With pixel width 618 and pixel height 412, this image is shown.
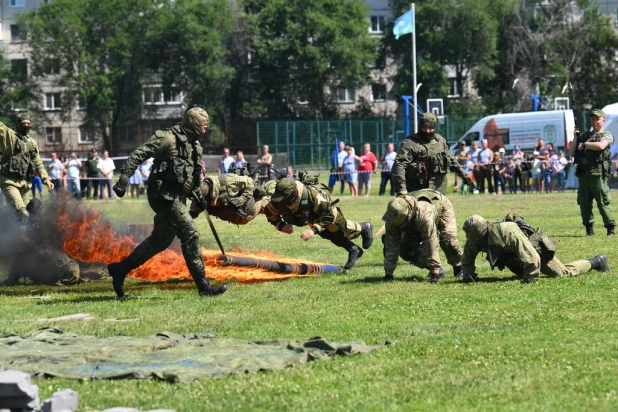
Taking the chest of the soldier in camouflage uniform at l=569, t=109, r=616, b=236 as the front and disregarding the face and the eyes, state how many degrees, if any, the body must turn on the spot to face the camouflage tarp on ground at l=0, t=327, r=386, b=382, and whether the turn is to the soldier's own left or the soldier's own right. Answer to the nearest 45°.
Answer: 0° — they already face it

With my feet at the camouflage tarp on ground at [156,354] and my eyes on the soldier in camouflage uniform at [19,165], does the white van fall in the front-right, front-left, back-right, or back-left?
front-right

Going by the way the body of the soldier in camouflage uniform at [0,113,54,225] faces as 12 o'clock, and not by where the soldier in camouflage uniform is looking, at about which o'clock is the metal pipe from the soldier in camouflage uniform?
The metal pipe is roughly at 12 o'clock from the soldier in camouflage uniform.

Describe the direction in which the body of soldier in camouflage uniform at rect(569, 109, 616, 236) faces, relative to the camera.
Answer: toward the camera

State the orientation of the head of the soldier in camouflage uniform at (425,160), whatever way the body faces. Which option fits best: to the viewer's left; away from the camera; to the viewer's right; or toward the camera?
toward the camera

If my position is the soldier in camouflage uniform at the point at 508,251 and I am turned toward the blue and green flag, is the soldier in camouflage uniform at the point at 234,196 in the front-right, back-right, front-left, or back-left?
front-left

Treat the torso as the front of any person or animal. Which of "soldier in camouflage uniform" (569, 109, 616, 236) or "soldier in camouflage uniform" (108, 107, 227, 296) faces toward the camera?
"soldier in camouflage uniform" (569, 109, 616, 236)

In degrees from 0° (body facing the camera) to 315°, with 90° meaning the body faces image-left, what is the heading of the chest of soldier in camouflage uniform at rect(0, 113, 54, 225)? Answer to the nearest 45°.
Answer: approximately 315°

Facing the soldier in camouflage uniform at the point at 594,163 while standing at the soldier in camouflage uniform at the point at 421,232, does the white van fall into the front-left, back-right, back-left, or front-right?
front-left

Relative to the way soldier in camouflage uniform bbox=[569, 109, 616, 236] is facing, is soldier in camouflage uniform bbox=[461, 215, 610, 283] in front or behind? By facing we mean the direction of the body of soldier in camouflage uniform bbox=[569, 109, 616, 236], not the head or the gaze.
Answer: in front
